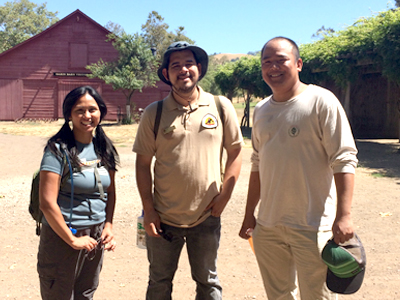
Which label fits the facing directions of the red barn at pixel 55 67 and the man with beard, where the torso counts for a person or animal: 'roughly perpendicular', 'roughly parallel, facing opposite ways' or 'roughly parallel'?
roughly parallel

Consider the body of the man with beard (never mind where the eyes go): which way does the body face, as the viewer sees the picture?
toward the camera

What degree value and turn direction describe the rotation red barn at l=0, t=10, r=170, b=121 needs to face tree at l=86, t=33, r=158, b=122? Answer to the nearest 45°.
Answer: approximately 45° to its left

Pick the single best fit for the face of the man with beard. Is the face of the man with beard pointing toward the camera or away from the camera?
toward the camera

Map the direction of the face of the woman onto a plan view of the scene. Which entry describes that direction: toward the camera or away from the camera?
toward the camera

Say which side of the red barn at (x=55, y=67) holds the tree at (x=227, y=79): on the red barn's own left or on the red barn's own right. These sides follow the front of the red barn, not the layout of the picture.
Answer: on the red barn's own left

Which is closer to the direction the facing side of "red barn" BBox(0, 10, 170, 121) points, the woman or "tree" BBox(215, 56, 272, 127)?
the woman

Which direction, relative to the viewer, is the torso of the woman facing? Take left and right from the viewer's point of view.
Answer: facing the viewer and to the right of the viewer

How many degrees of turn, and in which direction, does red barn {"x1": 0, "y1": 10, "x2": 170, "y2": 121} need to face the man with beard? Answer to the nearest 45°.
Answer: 0° — it already faces them

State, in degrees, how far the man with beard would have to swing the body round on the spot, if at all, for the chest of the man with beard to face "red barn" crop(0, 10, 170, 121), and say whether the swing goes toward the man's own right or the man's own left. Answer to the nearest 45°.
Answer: approximately 180°

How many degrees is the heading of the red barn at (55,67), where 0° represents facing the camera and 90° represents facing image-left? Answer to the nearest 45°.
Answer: approximately 0°

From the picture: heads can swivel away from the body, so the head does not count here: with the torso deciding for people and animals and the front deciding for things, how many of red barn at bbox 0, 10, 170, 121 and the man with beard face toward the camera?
2

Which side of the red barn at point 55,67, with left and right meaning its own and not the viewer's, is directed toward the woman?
front
